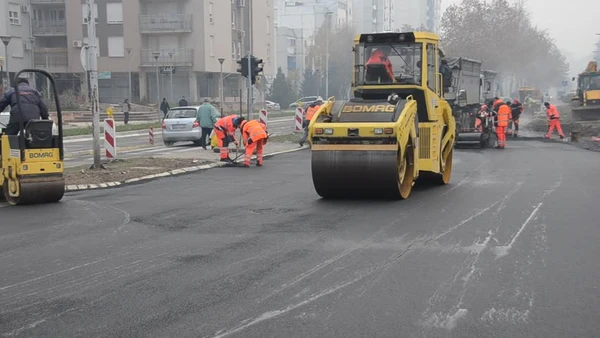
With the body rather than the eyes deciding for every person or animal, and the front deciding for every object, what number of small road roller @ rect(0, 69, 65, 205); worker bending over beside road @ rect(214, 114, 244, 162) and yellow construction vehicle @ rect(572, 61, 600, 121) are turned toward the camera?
1

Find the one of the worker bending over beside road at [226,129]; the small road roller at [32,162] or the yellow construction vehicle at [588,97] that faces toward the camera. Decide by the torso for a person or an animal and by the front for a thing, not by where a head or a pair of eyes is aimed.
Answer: the yellow construction vehicle

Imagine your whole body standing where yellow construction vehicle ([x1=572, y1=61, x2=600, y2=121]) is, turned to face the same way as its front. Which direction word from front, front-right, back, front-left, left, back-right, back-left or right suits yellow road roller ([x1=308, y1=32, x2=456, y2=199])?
front

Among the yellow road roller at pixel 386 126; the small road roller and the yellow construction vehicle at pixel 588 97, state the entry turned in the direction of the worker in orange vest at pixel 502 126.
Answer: the yellow construction vehicle

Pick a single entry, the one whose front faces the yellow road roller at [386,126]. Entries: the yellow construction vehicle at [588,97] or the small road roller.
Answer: the yellow construction vehicle

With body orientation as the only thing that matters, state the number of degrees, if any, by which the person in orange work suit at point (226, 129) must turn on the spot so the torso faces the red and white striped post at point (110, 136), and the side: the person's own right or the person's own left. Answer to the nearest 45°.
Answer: approximately 180°

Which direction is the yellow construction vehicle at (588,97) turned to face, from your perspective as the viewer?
facing the viewer

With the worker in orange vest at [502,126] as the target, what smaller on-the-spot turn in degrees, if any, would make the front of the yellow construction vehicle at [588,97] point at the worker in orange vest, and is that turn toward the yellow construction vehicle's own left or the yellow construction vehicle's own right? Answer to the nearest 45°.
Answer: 0° — it already faces them

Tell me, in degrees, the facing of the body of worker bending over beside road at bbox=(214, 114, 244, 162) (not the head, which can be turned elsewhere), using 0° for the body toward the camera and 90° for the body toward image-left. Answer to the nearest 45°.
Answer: approximately 270°

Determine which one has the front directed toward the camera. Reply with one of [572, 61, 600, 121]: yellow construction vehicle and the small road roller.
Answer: the yellow construction vehicle

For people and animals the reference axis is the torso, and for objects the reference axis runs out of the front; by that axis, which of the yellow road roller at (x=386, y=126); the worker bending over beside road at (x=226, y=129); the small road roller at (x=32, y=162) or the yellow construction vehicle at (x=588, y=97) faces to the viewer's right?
the worker bending over beside road

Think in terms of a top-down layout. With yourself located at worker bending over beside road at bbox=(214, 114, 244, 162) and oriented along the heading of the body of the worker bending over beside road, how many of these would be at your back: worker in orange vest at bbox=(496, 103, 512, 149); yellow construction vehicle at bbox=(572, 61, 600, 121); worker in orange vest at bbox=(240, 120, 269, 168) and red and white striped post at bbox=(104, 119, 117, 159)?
1
